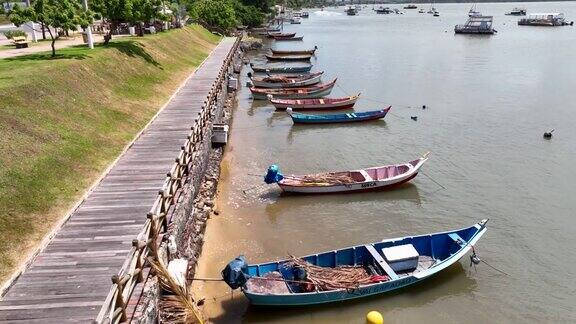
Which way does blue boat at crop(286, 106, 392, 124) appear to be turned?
to the viewer's right

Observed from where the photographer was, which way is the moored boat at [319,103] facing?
facing to the right of the viewer

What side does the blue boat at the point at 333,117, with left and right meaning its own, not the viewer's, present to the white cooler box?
right

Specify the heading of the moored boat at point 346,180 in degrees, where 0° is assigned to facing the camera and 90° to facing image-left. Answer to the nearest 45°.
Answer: approximately 270°

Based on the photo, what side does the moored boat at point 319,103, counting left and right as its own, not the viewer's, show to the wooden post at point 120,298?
right

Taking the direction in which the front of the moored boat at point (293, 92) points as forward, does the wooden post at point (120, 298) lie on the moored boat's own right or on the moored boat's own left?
on the moored boat's own right

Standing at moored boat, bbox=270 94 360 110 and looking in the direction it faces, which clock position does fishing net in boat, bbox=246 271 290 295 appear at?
The fishing net in boat is roughly at 3 o'clock from the moored boat.

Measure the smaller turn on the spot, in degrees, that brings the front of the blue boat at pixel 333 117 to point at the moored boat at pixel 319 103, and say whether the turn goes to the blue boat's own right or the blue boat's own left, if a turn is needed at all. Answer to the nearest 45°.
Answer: approximately 90° to the blue boat's own left

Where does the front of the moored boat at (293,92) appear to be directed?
to the viewer's right
